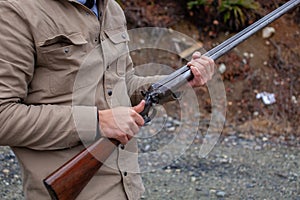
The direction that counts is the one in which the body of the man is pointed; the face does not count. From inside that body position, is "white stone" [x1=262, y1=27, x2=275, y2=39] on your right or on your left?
on your left

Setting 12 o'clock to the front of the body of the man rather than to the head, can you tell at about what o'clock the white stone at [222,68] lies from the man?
The white stone is roughly at 8 o'clock from the man.

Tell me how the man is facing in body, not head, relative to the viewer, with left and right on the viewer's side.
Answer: facing the viewer and to the right of the viewer
